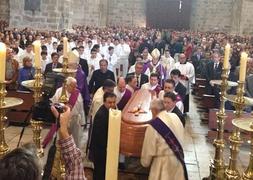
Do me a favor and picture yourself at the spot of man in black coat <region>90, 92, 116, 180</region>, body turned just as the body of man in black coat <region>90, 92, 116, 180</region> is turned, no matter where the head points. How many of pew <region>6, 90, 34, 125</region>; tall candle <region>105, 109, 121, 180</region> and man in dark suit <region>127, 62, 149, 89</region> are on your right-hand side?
1

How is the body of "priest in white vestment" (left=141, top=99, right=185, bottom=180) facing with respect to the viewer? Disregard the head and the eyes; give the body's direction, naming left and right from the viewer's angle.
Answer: facing away from the viewer and to the left of the viewer

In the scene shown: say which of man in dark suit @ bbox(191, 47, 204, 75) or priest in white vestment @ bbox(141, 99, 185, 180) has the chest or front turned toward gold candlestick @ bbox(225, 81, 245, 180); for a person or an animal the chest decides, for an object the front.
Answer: the man in dark suit

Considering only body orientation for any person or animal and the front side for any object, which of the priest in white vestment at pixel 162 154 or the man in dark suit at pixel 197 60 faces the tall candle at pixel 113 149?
the man in dark suit

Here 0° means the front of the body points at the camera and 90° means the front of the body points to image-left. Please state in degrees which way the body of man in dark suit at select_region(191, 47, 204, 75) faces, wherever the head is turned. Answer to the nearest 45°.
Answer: approximately 0°
